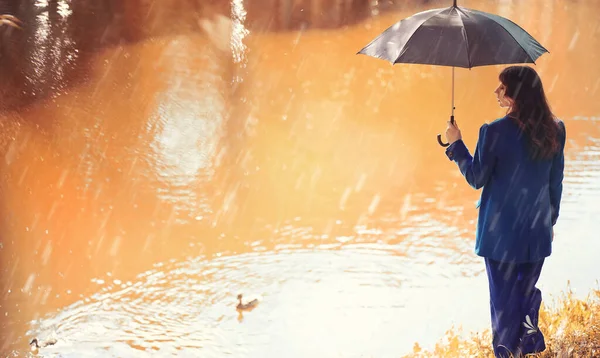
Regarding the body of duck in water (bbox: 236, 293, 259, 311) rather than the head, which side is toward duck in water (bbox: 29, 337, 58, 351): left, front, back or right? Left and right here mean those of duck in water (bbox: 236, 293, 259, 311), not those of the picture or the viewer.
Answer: front

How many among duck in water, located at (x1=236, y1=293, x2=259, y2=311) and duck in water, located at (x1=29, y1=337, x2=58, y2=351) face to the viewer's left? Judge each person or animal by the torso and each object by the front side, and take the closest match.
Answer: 2

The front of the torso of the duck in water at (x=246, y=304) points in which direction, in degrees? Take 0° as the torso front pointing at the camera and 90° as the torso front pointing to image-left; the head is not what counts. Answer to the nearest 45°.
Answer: approximately 90°

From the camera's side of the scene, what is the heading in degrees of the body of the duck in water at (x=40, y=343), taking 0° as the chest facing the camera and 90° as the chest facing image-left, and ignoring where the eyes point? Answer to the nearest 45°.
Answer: approximately 90°

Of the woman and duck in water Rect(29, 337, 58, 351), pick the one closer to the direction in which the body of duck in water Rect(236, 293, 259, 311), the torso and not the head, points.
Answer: the duck in water

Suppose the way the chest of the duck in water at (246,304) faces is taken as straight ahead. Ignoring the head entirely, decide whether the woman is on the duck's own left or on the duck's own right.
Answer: on the duck's own left

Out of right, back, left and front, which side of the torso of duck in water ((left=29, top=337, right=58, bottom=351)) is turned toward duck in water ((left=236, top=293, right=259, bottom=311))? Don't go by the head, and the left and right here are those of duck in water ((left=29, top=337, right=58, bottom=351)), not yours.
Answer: back
